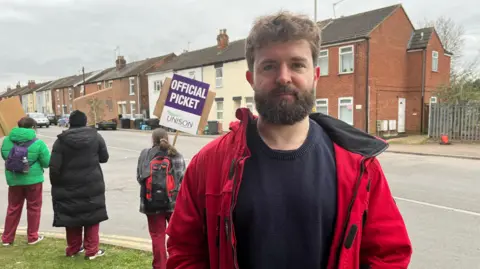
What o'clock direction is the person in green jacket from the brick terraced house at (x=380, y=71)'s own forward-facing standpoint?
The person in green jacket is roughly at 11 o'clock from the brick terraced house.

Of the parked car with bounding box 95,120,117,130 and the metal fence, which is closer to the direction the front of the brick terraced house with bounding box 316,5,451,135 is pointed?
the parked car

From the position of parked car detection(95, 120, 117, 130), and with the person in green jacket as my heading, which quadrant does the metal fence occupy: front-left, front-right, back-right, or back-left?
front-left

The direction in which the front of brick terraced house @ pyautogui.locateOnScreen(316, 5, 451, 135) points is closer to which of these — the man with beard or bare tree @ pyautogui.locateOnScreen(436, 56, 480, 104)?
the man with beard

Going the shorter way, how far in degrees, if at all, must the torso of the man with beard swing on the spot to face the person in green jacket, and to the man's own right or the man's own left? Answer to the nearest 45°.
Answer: approximately 135° to the man's own right

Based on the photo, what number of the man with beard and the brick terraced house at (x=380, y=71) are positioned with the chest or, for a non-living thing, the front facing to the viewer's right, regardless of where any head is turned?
0

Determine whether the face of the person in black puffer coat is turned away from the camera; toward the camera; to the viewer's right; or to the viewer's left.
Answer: away from the camera

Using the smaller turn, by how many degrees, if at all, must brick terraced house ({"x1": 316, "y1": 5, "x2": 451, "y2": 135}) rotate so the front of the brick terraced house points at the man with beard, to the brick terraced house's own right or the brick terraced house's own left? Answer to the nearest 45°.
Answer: approximately 45° to the brick terraced house's own left

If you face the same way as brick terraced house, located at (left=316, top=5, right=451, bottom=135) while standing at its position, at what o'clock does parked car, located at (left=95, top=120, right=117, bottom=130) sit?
The parked car is roughly at 2 o'clock from the brick terraced house.

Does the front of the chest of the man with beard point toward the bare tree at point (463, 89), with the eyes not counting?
no

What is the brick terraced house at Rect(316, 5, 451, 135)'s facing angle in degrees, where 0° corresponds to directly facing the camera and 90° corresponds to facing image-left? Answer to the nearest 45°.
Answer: approximately 45°

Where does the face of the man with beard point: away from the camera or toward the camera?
toward the camera

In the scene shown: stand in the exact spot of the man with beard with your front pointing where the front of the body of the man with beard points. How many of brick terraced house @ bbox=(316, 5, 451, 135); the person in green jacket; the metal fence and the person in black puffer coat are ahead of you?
0

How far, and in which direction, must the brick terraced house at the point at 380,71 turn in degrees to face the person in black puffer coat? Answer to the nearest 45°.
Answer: approximately 45° to its left

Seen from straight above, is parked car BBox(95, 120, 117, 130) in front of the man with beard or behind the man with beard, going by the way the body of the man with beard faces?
behind

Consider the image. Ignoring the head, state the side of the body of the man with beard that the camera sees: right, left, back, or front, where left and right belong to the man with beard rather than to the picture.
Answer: front

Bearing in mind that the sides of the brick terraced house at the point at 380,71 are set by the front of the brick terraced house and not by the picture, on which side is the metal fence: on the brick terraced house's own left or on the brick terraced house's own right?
on the brick terraced house's own left

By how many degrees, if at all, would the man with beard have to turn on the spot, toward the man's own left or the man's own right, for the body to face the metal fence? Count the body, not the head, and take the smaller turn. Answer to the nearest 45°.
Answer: approximately 135° to the man's own left

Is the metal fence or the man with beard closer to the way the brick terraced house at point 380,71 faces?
the man with beard

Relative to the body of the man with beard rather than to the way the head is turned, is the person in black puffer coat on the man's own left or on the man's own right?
on the man's own right
